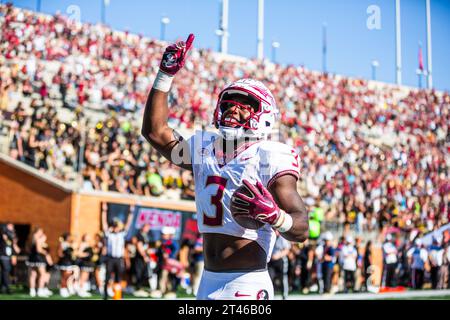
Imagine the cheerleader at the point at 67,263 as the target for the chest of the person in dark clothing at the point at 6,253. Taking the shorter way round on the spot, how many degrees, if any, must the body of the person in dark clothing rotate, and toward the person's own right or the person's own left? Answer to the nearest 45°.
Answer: approximately 45° to the person's own left

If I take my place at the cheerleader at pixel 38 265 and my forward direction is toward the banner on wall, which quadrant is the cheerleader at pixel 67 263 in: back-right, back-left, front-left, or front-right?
front-right

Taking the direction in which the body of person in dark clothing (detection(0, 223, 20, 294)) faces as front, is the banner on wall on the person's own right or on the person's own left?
on the person's own left

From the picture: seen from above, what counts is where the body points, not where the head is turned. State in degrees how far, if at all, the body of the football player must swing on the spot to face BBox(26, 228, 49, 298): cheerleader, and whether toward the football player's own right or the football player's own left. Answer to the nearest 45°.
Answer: approximately 135° to the football player's own right

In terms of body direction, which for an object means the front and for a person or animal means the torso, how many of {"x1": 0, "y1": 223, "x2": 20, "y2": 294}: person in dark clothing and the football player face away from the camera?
0

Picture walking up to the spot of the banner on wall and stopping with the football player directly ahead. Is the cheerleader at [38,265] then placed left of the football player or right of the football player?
right

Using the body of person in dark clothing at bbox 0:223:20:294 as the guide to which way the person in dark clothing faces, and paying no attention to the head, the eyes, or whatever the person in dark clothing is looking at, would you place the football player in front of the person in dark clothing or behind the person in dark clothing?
in front

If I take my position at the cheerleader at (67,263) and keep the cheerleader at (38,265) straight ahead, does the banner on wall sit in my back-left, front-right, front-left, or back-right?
back-right

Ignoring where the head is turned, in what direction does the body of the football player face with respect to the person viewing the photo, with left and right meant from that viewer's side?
facing the viewer and to the left of the viewer

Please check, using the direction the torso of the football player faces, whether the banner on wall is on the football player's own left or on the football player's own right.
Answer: on the football player's own right
